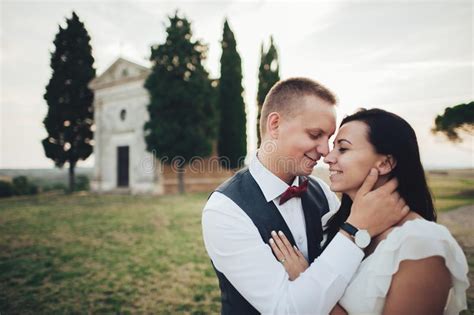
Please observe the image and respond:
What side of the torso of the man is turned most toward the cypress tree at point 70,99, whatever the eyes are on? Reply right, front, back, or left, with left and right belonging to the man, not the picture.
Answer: back

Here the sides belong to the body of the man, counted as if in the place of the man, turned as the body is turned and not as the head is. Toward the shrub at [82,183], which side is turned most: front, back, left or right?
back

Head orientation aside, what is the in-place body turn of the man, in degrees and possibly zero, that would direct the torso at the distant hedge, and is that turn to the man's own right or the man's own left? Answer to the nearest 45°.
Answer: approximately 180°

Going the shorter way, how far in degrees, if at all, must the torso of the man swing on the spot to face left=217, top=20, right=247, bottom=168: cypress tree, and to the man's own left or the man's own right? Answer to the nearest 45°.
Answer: approximately 135° to the man's own left

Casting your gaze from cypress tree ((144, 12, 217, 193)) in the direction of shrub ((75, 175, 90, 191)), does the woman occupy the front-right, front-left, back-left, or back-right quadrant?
back-left

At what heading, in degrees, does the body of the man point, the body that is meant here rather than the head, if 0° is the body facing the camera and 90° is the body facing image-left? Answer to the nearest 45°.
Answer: approximately 315°

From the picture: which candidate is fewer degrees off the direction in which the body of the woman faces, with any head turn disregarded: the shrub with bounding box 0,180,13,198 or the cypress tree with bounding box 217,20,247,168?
the shrub

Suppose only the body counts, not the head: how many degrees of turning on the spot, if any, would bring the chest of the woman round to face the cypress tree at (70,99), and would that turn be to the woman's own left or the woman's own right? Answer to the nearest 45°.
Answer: approximately 45° to the woman's own right

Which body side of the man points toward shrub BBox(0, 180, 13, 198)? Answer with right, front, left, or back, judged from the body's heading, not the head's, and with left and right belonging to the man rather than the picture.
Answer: back

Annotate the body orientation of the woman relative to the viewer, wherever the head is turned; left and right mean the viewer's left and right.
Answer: facing to the left of the viewer
